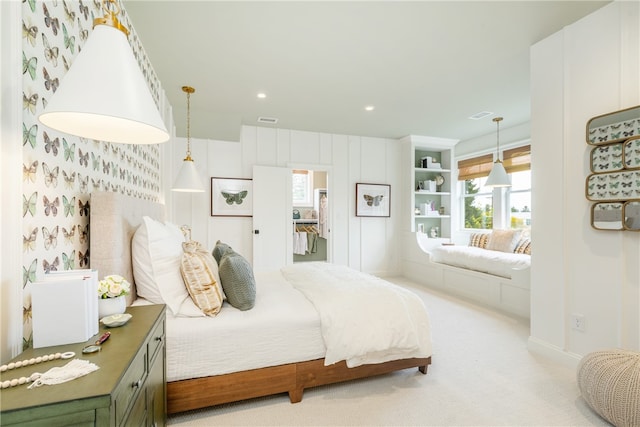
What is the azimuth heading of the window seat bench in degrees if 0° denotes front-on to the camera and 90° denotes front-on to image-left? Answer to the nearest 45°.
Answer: approximately 45°

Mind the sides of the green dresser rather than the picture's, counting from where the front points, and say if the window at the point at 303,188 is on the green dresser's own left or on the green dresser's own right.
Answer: on the green dresser's own left

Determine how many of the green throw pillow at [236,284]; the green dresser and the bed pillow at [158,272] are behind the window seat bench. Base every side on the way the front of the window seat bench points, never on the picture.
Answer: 0

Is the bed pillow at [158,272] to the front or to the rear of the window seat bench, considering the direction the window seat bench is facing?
to the front

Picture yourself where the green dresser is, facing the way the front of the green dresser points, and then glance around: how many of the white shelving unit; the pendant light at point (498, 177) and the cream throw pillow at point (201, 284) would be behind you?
0

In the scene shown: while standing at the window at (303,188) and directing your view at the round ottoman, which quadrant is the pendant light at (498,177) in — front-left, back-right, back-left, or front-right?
front-left

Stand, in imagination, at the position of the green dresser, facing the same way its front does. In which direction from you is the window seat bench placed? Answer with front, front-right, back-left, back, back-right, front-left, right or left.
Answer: front

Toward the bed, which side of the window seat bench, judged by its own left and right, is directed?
front

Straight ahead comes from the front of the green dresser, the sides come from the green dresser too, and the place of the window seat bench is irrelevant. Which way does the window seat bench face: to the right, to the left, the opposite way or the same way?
the opposite way

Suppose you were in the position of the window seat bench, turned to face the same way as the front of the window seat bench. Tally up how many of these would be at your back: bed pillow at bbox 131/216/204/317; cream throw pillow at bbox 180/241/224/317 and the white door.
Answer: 0

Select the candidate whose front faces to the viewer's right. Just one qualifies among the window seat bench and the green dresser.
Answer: the green dresser

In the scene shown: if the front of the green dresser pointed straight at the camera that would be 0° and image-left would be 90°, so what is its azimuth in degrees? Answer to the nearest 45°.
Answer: approximately 270°

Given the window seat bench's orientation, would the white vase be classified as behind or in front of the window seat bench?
in front

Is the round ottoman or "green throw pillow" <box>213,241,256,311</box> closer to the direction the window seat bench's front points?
the green throw pillow

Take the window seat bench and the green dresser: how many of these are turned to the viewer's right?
1

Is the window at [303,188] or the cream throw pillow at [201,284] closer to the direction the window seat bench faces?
the cream throw pillow
